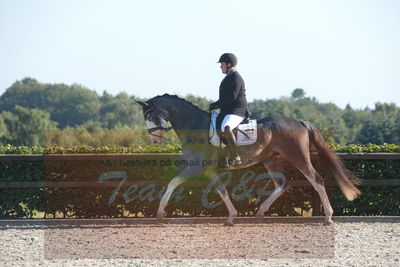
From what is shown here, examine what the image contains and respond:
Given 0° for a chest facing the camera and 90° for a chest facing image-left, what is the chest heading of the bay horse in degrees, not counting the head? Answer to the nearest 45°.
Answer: approximately 90°

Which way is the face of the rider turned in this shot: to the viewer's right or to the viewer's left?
to the viewer's left

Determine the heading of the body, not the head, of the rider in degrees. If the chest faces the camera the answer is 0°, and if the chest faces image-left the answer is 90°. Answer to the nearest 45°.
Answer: approximately 90°

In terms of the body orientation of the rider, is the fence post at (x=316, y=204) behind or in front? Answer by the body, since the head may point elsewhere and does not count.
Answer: behind
